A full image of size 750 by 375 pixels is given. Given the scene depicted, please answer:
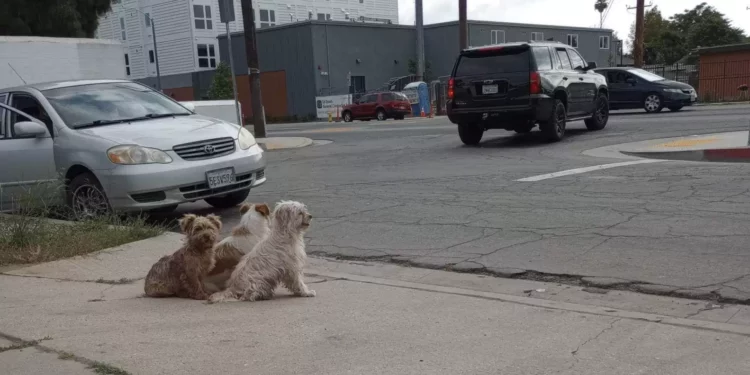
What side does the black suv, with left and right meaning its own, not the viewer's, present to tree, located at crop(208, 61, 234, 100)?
left

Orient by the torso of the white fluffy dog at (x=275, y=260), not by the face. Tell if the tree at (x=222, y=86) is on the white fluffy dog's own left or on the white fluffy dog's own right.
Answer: on the white fluffy dog's own left

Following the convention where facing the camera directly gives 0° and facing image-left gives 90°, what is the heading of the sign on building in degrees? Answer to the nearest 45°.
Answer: approximately 0°

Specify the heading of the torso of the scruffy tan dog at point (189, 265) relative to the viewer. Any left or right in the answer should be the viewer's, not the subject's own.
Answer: facing the viewer and to the right of the viewer

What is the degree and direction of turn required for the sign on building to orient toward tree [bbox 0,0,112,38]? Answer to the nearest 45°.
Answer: approximately 45° to its right

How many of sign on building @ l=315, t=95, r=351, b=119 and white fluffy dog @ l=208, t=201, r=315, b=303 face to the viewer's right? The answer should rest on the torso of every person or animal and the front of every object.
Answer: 1

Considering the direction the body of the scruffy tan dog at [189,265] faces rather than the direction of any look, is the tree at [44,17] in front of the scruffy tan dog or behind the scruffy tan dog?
behind

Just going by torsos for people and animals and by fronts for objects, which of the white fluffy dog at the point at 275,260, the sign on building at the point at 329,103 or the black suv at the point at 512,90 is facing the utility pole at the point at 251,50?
the sign on building

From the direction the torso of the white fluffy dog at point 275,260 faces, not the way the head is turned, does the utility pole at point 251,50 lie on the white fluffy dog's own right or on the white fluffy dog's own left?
on the white fluffy dog's own left

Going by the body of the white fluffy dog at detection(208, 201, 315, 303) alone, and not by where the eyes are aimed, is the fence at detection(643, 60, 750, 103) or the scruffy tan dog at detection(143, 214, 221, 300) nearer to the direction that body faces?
the fence

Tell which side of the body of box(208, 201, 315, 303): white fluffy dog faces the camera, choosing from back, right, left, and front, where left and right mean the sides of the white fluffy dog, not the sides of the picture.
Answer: right

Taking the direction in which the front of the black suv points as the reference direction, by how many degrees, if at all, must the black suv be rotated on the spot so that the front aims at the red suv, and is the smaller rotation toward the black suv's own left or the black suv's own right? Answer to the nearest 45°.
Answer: approximately 45° to the black suv's own left
